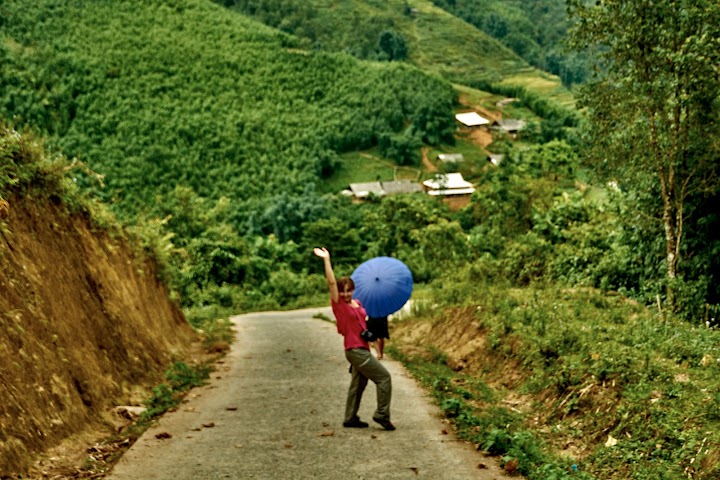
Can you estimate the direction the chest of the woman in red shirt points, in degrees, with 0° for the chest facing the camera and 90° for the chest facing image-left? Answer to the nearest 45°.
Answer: approximately 315°

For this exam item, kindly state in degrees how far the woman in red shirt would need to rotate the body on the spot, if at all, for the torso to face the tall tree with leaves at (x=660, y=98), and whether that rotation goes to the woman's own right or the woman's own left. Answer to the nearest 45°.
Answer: approximately 90° to the woman's own left
